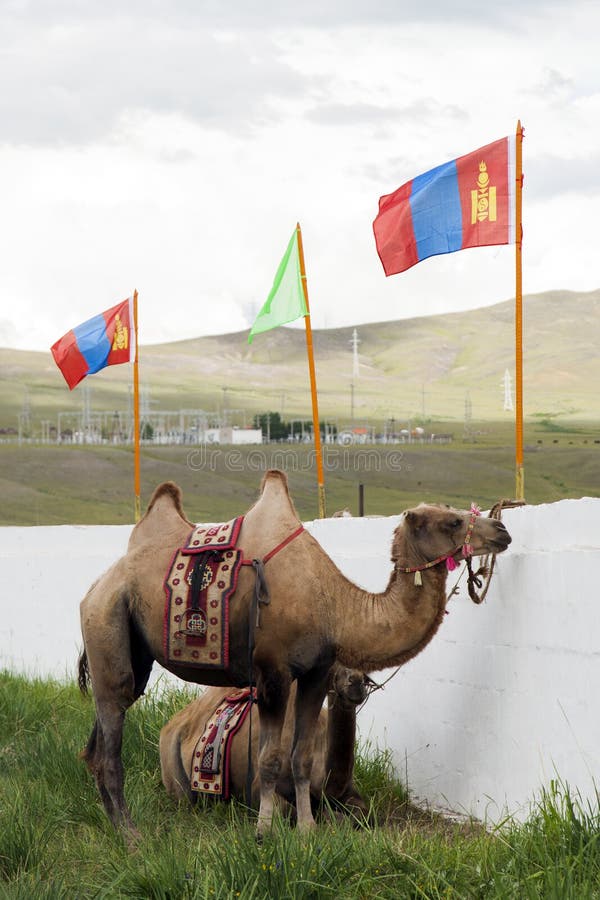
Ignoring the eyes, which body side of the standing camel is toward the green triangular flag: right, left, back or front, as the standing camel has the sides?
left

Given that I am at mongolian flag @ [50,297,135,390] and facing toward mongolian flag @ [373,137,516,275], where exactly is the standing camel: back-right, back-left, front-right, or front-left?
front-right

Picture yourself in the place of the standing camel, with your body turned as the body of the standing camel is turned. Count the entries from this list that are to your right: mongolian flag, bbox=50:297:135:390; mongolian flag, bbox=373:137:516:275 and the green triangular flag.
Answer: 0

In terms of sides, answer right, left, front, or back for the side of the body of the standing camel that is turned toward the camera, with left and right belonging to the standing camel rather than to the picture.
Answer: right

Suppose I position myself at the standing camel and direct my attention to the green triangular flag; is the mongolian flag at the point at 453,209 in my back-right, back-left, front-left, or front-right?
front-right

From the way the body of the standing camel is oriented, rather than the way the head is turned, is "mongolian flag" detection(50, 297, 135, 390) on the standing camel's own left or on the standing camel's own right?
on the standing camel's own left

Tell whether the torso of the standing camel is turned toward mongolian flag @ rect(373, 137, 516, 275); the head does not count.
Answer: no
